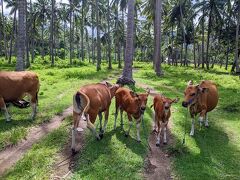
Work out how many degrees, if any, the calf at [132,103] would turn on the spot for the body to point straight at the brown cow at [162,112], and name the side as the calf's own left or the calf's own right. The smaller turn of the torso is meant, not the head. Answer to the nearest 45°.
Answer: approximately 45° to the calf's own left

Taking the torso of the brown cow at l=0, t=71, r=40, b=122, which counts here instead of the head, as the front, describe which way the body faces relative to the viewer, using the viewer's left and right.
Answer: facing to the left of the viewer

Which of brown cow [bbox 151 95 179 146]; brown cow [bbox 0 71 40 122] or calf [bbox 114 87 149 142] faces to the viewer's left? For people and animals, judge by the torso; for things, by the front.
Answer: brown cow [bbox 0 71 40 122]

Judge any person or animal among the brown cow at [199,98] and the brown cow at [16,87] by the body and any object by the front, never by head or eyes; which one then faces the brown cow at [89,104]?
the brown cow at [199,98]

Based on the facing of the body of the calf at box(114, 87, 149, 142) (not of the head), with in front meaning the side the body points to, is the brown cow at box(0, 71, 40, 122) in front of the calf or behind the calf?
behind

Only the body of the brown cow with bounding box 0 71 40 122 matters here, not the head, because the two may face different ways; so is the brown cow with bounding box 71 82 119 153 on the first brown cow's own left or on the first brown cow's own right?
on the first brown cow's own left

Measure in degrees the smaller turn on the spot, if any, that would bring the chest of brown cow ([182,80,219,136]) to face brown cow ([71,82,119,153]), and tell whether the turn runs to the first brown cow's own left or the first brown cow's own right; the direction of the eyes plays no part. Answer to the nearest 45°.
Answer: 0° — it already faces it

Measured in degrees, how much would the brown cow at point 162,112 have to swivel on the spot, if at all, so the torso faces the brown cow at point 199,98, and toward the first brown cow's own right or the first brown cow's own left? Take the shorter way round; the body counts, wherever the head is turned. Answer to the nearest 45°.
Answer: approximately 135° to the first brown cow's own left

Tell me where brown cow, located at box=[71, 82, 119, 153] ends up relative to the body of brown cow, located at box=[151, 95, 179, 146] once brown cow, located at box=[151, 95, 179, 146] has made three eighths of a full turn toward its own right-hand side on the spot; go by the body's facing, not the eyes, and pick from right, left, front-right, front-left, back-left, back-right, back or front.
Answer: left

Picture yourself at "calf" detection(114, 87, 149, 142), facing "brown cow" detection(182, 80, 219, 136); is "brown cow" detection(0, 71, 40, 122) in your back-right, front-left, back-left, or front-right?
back-left

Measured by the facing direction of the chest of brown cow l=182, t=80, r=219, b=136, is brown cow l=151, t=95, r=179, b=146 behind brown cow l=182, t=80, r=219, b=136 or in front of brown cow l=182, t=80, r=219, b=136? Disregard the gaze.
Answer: in front

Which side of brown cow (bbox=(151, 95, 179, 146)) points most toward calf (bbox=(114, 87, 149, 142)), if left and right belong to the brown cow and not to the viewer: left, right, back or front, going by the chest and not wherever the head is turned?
right

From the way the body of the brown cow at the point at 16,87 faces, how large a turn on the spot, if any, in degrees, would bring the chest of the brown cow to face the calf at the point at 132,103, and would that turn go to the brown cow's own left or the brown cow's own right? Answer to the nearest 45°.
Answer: approximately 135° to the brown cow's own left

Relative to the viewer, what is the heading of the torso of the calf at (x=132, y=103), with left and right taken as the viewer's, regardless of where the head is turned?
facing the viewer and to the right of the viewer

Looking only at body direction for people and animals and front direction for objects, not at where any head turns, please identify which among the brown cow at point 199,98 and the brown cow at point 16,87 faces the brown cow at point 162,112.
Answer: the brown cow at point 199,98

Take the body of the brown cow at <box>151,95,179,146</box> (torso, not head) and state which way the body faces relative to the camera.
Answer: toward the camera

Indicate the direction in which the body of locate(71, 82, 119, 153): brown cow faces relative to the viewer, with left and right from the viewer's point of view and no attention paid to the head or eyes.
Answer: facing away from the viewer and to the right of the viewer
